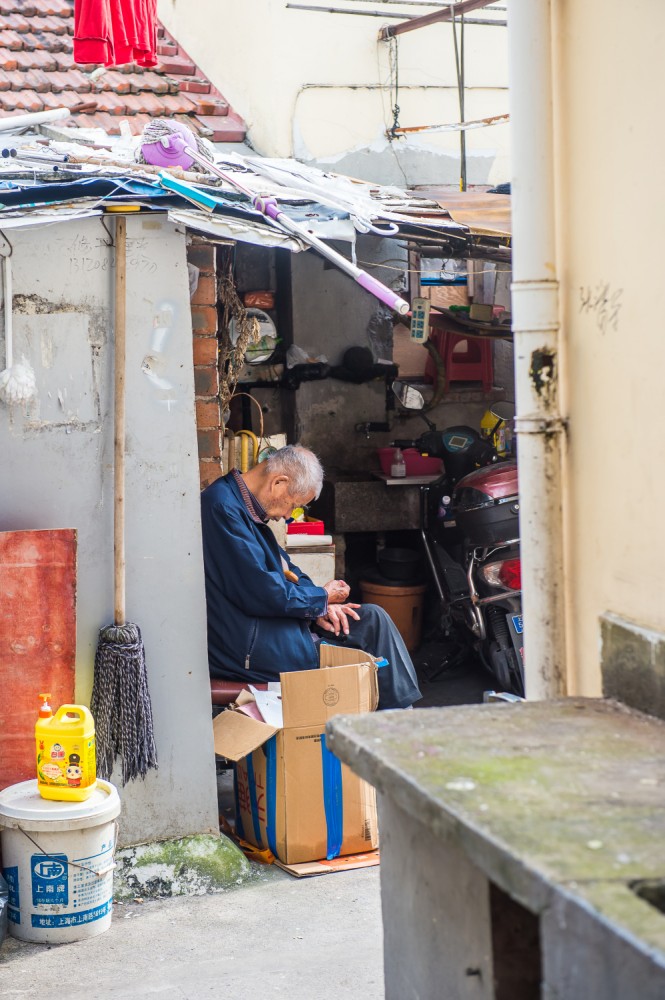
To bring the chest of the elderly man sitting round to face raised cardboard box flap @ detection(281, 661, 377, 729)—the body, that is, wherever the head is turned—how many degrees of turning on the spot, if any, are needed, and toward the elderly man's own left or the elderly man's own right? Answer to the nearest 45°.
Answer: approximately 90° to the elderly man's own right

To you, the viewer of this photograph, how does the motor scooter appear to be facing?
facing away from the viewer and to the left of the viewer

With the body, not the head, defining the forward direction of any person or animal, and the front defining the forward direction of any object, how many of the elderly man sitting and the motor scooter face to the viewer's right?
1

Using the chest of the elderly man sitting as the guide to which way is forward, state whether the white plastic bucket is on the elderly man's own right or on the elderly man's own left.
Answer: on the elderly man's own right

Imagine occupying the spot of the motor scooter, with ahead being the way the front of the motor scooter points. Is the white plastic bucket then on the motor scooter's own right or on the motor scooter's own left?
on the motor scooter's own left

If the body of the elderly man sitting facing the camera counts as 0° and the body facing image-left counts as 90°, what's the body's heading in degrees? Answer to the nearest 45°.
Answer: approximately 270°

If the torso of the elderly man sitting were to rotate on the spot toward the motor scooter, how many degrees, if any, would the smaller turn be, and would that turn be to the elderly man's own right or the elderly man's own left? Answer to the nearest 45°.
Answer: approximately 45° to the elderly man's own left

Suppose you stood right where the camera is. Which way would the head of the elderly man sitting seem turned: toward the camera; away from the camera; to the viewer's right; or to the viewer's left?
to the viewer's right

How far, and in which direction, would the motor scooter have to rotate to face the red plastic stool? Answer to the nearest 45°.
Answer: approximately 45° to its right

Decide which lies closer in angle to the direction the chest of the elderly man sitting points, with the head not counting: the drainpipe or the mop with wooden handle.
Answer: the drainpipe

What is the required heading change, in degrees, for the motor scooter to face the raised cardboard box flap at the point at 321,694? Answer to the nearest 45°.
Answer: approximately 135° to its left

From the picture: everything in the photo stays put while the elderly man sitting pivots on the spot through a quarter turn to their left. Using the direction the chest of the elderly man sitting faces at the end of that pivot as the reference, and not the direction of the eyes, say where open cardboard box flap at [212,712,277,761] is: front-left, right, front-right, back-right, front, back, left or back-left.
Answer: back
